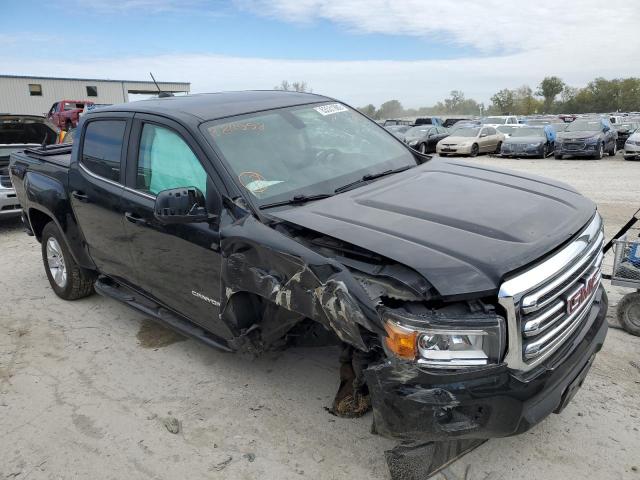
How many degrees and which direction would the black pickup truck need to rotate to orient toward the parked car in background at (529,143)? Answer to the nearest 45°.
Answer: approximately 90° to its left

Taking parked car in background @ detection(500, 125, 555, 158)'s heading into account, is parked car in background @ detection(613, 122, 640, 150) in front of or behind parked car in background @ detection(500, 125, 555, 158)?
behind

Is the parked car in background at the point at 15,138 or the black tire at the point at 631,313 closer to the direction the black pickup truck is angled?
the black tire

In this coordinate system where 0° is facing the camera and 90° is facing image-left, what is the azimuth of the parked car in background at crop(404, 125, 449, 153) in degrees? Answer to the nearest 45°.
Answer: approximately 45°

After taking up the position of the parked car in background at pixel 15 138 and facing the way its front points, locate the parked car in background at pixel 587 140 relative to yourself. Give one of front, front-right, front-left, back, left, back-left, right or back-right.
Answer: left

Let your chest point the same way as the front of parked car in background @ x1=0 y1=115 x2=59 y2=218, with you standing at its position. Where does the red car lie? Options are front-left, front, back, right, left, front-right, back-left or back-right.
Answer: back

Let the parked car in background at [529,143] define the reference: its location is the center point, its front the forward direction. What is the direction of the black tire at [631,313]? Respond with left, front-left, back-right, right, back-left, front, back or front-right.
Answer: front-left

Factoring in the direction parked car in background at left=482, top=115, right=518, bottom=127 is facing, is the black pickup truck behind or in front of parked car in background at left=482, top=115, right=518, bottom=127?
in front

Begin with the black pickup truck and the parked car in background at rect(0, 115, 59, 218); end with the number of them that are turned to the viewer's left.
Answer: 0

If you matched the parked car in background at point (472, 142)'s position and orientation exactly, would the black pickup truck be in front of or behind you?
in front
